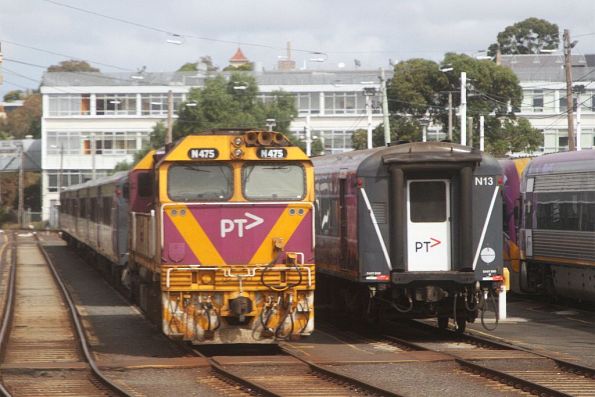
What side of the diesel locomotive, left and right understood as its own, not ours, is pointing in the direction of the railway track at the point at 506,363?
front

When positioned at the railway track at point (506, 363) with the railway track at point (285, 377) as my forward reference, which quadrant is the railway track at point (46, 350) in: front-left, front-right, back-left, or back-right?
front-right

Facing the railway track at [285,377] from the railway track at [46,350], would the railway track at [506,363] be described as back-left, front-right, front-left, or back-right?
front-left

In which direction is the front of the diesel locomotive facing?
toward the camera

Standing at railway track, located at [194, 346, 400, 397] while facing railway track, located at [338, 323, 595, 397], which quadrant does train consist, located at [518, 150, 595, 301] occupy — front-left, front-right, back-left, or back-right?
front-left
